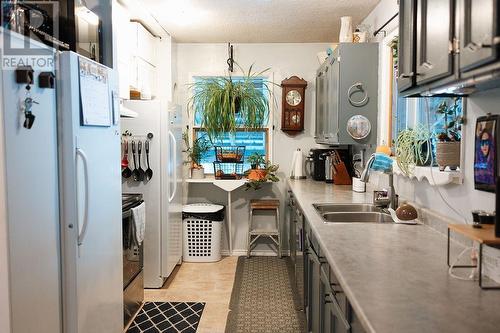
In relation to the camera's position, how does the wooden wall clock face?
facing the viewer

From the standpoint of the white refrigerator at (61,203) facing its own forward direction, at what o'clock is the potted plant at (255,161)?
The potted plant is roughly at 9 o'clock from the white refrigerator.

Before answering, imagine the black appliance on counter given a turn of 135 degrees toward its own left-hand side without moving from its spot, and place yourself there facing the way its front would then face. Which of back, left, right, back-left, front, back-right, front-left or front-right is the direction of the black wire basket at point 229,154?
back

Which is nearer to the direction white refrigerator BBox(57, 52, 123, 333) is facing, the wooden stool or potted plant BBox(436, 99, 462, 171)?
the potted plant

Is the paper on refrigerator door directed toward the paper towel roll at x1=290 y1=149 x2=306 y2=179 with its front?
no

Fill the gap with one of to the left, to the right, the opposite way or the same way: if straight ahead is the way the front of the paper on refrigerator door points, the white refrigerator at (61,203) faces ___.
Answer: the same way

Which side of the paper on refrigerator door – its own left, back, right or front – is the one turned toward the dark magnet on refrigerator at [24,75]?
right

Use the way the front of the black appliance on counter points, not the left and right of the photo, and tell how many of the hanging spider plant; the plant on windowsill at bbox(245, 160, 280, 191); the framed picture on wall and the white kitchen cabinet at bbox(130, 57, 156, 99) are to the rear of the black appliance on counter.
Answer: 0

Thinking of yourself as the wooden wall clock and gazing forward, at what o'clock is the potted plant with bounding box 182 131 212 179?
The potted plant is roughly at 3 o'clock from the wooden wall clock.

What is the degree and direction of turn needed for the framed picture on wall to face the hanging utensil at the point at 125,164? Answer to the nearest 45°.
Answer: approximately 45° to its right

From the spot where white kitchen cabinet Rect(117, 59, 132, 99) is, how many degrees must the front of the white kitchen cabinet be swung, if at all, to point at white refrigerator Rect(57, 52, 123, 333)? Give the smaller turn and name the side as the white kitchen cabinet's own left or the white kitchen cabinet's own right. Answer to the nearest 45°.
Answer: approximately 90° to the white kitchen cabinet's own right

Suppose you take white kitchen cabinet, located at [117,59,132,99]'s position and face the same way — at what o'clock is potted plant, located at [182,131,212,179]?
The potted plant is roughly at 10 o'clock from the white kitchen cabinet.

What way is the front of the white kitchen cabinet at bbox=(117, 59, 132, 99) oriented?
to the viewer's right

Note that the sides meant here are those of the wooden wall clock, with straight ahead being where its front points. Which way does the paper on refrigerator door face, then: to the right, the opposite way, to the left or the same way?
to the left

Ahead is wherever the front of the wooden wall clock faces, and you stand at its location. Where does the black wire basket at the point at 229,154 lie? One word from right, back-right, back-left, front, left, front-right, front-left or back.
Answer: right

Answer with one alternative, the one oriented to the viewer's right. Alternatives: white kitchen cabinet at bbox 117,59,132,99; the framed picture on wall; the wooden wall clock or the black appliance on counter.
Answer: the white kitchen cabinet

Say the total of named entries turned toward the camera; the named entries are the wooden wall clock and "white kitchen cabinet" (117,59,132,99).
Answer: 1

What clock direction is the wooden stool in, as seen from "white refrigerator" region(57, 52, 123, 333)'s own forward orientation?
The wooden stool is roughly at 9 o'clock from the white refrigerator.

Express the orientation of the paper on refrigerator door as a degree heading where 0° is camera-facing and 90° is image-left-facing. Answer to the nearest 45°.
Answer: approximately 315°
